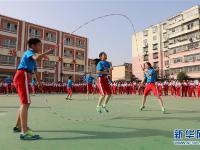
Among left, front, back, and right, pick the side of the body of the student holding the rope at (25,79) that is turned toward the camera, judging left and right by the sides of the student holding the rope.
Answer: right

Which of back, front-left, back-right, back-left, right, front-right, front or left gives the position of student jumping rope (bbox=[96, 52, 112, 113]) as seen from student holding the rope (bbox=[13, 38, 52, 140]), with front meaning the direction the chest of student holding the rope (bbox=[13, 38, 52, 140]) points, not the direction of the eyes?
front-left

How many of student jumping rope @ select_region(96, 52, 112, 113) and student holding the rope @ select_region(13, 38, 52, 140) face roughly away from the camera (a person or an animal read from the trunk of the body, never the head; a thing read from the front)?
0

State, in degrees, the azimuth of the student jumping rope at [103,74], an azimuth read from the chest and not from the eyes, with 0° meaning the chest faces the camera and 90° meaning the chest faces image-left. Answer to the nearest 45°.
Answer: approximately 315°

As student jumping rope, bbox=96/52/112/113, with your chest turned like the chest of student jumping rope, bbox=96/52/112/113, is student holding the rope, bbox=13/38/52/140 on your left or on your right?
on your right
